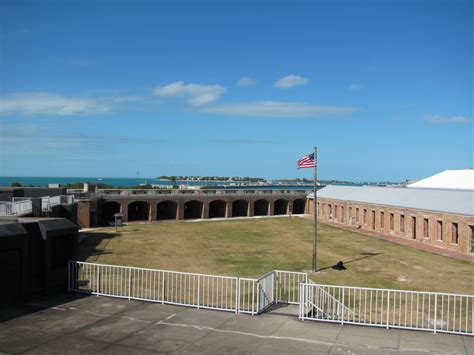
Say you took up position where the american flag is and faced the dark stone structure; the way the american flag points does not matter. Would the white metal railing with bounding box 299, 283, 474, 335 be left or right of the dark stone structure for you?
left

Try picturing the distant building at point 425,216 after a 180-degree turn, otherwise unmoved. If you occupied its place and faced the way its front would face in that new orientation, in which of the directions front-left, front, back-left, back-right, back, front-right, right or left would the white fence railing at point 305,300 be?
back-right

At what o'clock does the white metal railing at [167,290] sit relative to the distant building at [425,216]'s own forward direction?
The white metal railing is roughly at 11 o'clock from the distant building.

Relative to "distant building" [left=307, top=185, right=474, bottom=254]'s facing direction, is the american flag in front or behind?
in front

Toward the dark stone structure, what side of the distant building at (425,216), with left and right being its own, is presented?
front

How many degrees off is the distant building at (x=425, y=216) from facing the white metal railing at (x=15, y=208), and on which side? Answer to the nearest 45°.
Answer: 0° — it already faces it

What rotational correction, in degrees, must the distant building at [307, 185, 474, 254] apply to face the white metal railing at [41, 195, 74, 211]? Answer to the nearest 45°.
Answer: approximately 45° to its right

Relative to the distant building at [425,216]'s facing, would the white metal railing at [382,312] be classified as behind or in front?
in front

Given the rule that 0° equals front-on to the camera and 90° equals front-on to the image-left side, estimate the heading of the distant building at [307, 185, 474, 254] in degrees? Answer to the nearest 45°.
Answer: approximately 45°
